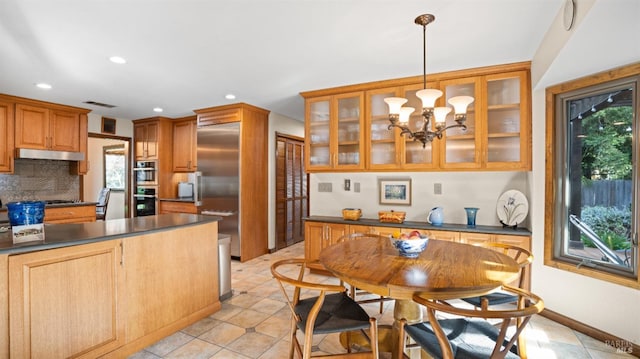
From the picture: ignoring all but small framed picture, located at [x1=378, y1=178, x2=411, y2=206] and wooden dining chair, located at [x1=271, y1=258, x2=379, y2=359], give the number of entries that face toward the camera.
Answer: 1

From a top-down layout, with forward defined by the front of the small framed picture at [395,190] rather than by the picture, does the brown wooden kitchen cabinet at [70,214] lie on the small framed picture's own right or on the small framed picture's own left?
on the small framed picture's own right

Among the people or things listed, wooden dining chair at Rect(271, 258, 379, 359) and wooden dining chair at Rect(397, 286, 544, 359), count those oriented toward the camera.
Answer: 0

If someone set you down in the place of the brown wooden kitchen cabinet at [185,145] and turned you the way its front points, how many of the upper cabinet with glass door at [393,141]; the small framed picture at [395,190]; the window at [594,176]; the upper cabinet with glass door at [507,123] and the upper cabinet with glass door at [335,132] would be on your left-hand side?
5

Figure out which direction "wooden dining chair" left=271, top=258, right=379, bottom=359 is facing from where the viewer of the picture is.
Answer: facing away from the viewer and to the right of the viewer

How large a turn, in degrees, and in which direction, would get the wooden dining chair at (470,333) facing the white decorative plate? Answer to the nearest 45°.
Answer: approximately 45° to its right

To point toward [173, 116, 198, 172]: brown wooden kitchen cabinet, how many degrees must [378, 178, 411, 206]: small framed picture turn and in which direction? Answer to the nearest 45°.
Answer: approximately 90° to its right

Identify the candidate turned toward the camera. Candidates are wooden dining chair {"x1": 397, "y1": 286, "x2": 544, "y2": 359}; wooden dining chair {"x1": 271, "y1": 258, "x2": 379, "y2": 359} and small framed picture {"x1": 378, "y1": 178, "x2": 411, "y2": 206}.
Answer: the small framed picture

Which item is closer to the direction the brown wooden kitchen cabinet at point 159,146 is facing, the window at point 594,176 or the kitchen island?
the kitchen island

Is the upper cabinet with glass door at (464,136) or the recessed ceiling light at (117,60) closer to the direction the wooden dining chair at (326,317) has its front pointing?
the upper cabinet with glass door

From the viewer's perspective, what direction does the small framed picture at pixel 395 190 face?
toward the camera

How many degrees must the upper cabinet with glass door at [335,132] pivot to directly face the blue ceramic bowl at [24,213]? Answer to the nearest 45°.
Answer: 0° — it already faces it

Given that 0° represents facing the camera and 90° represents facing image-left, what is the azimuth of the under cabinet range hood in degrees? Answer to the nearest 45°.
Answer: approximately 315°
